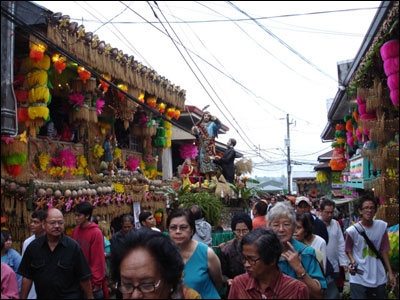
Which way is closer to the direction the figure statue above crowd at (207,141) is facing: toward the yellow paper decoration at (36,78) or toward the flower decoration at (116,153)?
the yellow paper decoration

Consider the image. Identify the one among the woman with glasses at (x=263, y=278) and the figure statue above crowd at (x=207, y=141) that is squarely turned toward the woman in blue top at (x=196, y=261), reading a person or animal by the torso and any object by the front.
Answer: the figure statue above crowd

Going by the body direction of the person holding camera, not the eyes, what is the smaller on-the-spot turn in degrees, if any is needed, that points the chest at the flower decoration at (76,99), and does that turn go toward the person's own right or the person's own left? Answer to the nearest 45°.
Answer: approximately 135° to the person's own right

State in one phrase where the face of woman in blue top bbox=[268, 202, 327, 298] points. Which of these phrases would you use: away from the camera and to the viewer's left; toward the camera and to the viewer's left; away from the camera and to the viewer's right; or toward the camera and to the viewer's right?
toward the camera and to the viewer's left

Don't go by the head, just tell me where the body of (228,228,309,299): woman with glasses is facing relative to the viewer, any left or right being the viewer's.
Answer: facing the viewer and to the left of the viewer

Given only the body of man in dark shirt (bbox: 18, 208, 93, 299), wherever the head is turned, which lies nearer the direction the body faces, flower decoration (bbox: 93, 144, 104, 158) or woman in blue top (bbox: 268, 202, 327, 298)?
the woman in blue top

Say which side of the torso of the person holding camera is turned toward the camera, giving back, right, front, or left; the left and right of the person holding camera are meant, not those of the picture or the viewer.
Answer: front

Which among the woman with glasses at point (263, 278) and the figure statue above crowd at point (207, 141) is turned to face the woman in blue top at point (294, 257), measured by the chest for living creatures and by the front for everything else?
the figure statue above crowd

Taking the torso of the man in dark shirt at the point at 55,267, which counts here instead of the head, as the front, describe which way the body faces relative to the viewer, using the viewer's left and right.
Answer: facing the viewer

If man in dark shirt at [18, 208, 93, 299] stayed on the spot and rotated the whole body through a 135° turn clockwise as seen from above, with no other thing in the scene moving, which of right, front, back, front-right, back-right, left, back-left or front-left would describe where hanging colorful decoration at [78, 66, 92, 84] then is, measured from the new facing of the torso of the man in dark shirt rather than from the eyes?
front-right

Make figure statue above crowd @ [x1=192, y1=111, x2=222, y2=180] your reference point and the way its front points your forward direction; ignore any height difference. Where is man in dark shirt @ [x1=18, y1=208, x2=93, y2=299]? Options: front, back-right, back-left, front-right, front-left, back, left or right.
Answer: front

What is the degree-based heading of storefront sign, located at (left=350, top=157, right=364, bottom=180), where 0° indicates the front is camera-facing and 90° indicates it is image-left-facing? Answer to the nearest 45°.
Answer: approximately 45°
